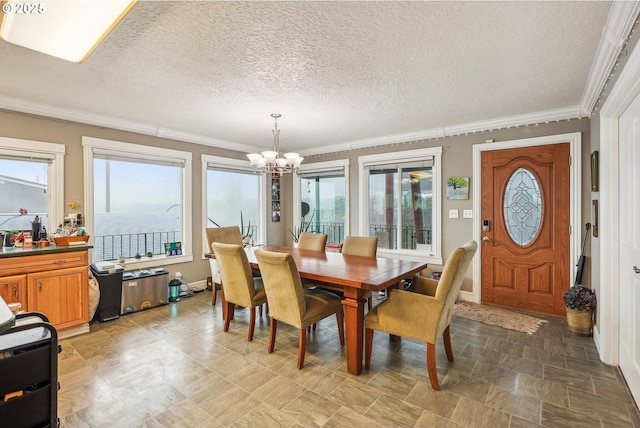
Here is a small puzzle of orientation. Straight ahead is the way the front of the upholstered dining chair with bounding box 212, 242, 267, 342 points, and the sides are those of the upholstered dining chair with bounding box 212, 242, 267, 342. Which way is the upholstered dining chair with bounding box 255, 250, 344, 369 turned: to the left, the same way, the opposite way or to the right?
the same way

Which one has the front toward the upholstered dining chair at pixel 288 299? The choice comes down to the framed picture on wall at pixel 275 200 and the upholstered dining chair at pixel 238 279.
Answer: the framed picture on wall

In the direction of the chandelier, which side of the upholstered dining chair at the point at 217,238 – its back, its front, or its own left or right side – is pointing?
front

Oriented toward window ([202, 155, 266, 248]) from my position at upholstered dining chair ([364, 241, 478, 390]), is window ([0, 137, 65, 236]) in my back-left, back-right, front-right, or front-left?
front-left

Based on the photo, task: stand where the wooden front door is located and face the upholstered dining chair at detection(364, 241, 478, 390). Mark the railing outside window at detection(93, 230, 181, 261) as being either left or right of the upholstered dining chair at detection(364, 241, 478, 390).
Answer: right

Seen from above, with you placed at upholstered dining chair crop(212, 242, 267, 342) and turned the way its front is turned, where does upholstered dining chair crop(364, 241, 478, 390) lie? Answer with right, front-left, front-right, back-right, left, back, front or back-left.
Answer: right

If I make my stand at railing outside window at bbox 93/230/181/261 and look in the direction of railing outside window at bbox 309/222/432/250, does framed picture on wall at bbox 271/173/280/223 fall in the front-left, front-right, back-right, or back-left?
front-left

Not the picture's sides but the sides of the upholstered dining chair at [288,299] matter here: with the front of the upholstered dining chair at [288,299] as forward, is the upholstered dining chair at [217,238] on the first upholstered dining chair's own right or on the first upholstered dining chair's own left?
on the first upholstered dining chair's own left

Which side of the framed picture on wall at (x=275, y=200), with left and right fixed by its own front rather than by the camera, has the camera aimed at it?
front

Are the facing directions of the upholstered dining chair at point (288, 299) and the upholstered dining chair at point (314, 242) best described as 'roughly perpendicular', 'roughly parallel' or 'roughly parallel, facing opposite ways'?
roughly parallel, facing opposite ways

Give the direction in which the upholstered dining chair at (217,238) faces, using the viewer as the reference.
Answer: facing the viewer and to the right of the viewer

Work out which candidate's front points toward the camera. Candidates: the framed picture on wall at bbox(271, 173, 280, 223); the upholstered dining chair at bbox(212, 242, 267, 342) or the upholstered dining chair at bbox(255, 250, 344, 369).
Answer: the framed picture on wall

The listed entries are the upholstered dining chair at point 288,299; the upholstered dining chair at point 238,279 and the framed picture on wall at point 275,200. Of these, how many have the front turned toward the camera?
1

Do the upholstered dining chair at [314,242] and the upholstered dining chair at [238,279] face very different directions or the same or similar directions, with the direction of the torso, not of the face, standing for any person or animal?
very different directions

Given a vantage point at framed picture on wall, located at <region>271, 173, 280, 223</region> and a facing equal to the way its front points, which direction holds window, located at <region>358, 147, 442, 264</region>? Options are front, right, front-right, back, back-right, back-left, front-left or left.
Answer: front-left

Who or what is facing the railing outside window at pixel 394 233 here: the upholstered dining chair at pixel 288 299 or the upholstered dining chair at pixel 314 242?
the upholstered dining chair at pixel 288 299

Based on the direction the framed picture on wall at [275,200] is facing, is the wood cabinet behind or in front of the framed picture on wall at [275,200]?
in front

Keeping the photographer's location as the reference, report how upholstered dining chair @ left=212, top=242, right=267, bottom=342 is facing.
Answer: facing away from the viewer and to the right of the viewer

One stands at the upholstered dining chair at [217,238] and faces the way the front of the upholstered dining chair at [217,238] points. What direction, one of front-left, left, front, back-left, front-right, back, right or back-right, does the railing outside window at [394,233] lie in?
front-left
